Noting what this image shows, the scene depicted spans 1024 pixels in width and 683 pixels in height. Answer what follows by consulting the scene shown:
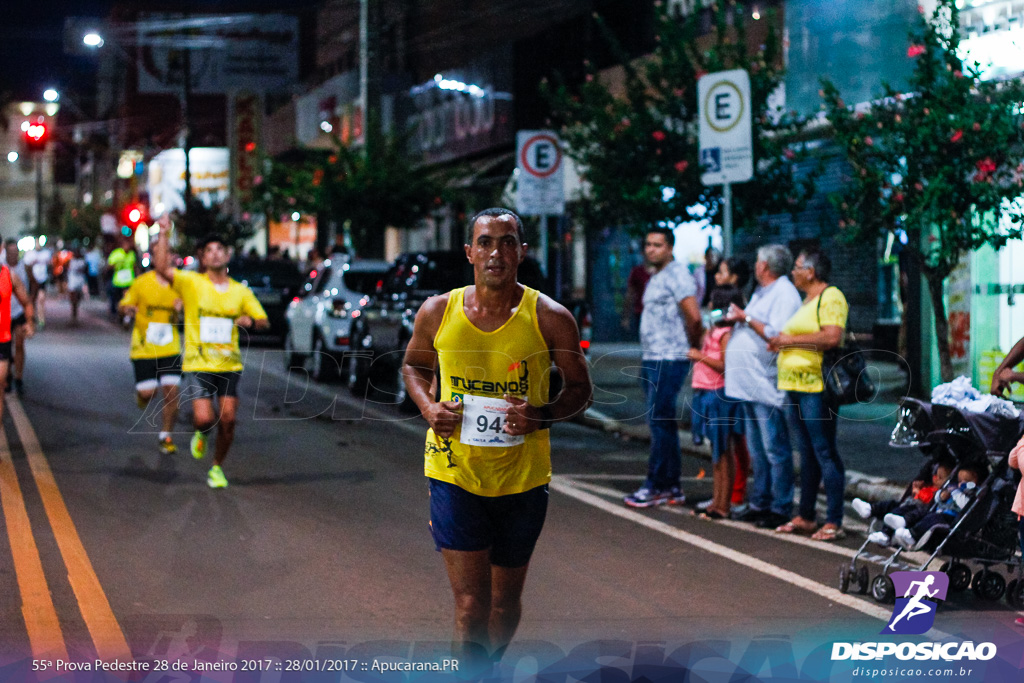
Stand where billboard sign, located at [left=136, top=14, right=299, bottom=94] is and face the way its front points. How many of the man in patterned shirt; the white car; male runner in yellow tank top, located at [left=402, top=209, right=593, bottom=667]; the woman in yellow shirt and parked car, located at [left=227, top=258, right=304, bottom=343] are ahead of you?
5

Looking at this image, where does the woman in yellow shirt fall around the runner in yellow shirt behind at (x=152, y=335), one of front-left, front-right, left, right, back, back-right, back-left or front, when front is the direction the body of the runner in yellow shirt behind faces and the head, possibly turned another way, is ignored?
front-left

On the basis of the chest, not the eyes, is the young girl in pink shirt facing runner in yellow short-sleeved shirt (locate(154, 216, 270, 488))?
yes

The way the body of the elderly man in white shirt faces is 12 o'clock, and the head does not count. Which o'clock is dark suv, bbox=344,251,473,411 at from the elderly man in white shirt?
The dark suv is roughly at 2 o'clock from the elderly man in white shirt.

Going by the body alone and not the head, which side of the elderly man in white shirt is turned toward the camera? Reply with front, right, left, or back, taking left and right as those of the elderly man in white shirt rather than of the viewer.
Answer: left

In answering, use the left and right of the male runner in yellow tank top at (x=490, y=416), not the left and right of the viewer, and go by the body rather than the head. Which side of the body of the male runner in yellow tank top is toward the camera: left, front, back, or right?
front

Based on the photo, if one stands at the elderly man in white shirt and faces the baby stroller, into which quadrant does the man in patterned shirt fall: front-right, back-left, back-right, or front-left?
back-right

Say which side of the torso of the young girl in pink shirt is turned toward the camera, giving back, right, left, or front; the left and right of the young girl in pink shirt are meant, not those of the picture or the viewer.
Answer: left

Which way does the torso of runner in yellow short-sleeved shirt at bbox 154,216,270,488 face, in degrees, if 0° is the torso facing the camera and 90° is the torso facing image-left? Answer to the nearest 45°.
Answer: approximately 0°

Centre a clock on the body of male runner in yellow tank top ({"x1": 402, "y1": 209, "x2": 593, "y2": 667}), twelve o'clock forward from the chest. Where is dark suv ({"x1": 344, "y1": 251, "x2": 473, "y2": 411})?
The dark suv is roughly at 6 o'clock from the male runner in yellow tank top.
